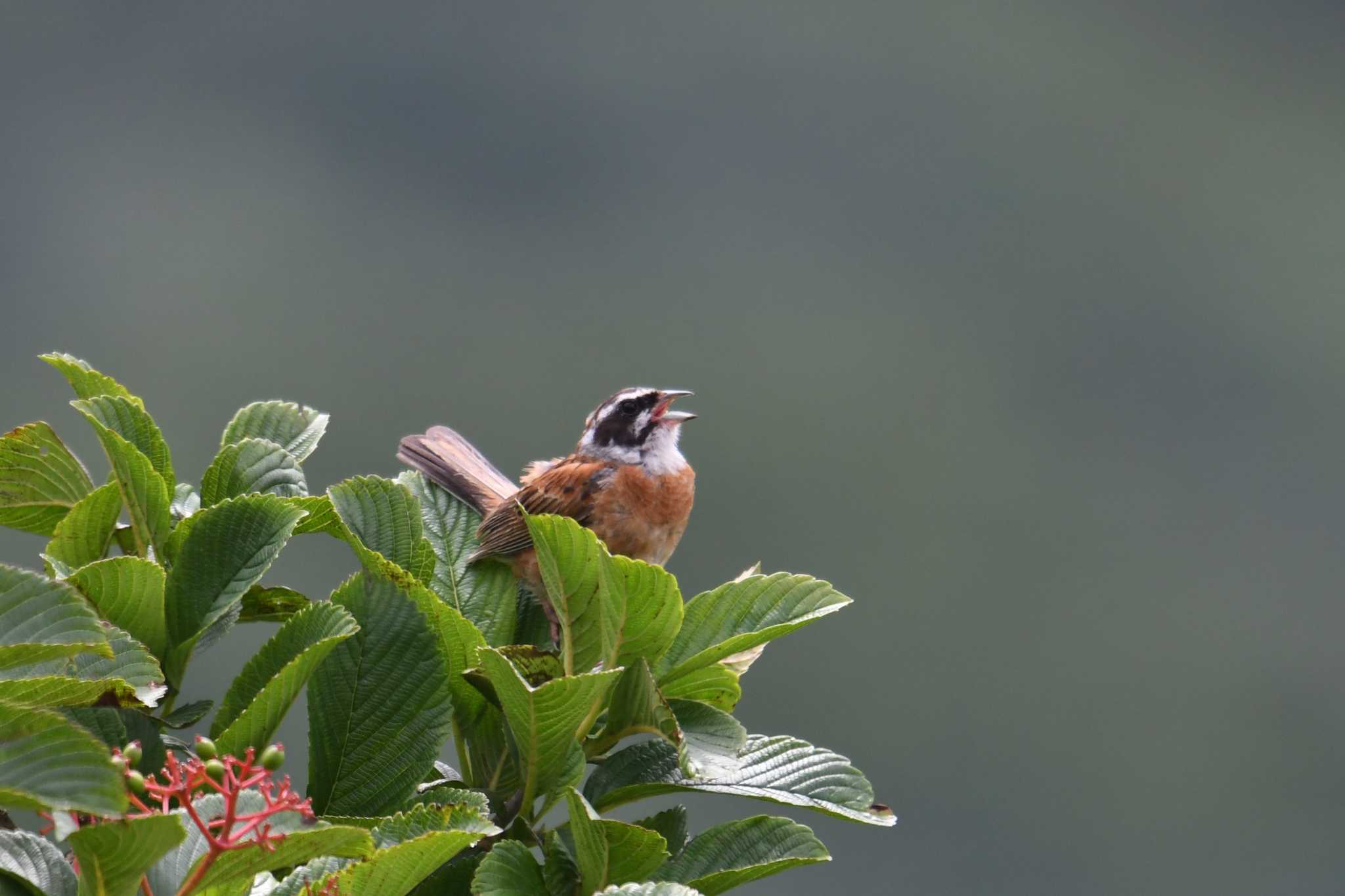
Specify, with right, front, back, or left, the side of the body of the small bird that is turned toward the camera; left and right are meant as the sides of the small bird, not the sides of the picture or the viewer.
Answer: right

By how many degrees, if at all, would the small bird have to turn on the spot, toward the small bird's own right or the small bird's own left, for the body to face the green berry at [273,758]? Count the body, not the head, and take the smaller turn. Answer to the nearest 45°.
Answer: approximately 90° to the small bird's own right
